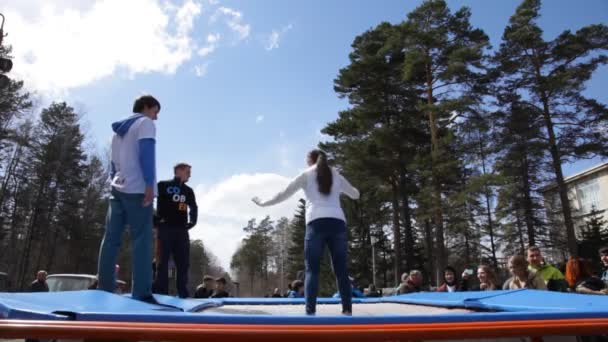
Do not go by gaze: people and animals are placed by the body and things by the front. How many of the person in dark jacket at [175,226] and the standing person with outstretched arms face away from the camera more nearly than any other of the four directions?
1

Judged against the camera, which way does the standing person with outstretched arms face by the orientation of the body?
away from the camera

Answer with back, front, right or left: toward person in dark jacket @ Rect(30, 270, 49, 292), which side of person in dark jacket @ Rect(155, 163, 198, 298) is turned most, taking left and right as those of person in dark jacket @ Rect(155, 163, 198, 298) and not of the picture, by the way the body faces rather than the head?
back

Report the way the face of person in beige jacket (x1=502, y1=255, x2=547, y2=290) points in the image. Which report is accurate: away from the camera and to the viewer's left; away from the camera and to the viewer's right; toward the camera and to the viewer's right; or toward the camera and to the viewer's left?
toward the camera and to the viewer's left

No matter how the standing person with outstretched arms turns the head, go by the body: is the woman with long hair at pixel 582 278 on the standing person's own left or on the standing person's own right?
on the standing person's own right

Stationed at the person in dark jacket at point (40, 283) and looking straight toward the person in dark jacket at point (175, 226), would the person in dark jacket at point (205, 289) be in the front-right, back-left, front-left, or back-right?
front-left

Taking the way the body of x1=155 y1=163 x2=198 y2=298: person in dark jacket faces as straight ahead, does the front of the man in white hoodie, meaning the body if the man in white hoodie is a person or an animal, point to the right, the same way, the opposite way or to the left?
to the left

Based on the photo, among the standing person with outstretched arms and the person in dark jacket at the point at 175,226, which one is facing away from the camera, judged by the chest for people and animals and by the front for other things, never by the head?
the standing person with outstretched arms

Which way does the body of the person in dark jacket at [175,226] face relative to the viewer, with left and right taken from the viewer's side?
facing the viewer and to the right of the viewer

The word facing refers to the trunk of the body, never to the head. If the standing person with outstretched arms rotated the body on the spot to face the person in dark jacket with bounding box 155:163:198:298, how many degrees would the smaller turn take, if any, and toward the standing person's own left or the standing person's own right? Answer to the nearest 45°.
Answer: approximately 45° to the standing person's own left

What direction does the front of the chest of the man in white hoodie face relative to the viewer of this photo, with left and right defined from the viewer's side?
facing away from the viewer and to the right of the viewer

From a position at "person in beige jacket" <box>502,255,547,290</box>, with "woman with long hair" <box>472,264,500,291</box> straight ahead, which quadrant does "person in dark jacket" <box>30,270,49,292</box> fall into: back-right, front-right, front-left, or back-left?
front-left
